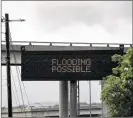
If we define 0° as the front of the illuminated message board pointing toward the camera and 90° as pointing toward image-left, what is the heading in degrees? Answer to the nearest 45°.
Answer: approximately 0°

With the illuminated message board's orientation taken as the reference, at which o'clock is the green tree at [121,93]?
The green tree is roughly at 11 o'clock from the illuminated message board.
